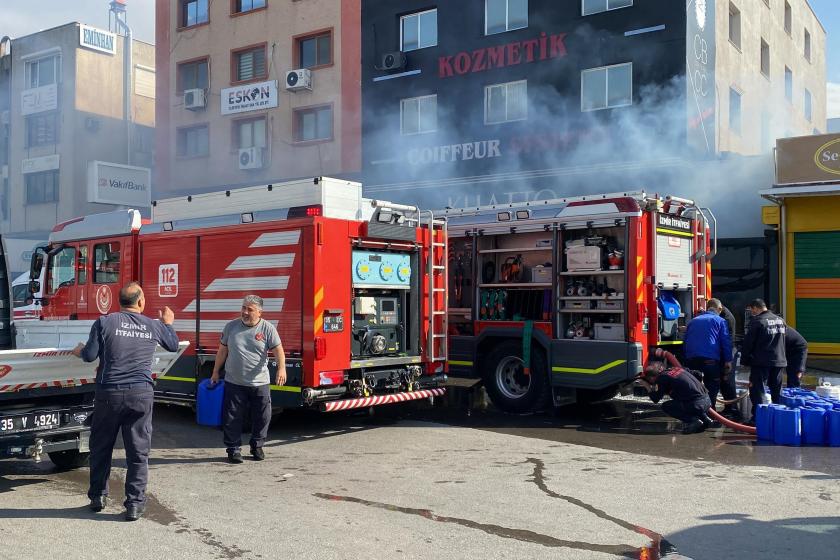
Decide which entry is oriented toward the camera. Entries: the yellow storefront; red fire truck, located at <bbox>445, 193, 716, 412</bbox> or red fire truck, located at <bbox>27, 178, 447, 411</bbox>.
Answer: the yellow storefront

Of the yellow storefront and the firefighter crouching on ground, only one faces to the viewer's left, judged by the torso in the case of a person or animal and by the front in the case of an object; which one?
the firefighter crouching on ground

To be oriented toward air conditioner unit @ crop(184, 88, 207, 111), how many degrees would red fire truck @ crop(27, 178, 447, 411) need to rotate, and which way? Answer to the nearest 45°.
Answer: approximately 45° to its right

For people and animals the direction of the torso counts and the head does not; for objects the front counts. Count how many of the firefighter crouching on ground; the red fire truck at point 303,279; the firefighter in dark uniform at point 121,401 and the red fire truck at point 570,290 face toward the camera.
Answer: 0

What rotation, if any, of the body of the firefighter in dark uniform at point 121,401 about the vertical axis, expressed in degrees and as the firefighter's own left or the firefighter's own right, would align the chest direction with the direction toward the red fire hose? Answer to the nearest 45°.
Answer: approximately 90° to the firefighter's own right

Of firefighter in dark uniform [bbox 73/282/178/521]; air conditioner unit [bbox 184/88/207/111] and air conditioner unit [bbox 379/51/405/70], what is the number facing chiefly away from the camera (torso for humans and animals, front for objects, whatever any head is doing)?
1

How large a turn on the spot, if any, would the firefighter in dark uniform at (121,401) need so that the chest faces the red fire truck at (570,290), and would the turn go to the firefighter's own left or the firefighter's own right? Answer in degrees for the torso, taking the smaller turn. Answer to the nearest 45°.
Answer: approximately 45° to the firefighter's own right

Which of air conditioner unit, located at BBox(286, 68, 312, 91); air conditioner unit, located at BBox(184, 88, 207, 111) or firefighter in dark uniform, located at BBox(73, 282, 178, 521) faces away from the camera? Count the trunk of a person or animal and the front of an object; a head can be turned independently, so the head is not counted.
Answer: the firefighter in dark uniform

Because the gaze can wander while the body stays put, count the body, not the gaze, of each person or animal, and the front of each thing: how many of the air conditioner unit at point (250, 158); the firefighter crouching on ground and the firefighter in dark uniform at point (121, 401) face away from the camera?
1

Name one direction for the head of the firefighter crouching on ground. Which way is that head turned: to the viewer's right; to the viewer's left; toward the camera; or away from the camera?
to the viewer's left

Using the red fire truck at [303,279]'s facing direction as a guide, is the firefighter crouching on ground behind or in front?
behind

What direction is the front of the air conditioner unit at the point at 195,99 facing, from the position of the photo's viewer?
facing the viewer and to the left of the viewer

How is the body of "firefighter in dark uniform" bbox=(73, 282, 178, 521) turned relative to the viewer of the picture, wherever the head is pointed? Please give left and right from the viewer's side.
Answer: facing away from the viewer

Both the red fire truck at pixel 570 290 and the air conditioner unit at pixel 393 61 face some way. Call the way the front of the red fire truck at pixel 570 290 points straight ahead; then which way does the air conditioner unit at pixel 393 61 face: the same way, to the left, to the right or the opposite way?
to the left

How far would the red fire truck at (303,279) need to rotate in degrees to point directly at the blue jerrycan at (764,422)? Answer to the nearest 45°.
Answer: approximately 135° to its right

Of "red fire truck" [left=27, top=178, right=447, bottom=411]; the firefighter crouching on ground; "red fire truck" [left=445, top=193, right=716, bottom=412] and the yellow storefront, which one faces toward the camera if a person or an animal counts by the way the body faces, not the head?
the yellow storefront

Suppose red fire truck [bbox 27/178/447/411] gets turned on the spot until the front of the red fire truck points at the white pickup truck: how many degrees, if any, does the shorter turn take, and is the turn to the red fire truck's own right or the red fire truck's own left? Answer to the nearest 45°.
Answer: approximately 90° to the red fire truck's own left

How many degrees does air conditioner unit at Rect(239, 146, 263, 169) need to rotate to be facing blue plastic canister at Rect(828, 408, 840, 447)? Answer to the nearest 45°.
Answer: approximately 45° to its left

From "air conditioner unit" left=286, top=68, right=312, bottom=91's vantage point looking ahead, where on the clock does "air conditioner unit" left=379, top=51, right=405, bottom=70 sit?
"air conditioner unit" left=379, top=51, right=405, bottom=70 is roughly at 9 o'clock from "air conditioner unit" left=286, top=68, right=312, bottom=91.

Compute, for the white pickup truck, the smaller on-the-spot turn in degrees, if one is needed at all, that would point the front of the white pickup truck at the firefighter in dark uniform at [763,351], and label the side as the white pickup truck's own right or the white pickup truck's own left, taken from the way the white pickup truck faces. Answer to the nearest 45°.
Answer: approximately 135° to the white pickup truck's own right

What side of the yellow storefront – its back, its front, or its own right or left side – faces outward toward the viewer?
front
